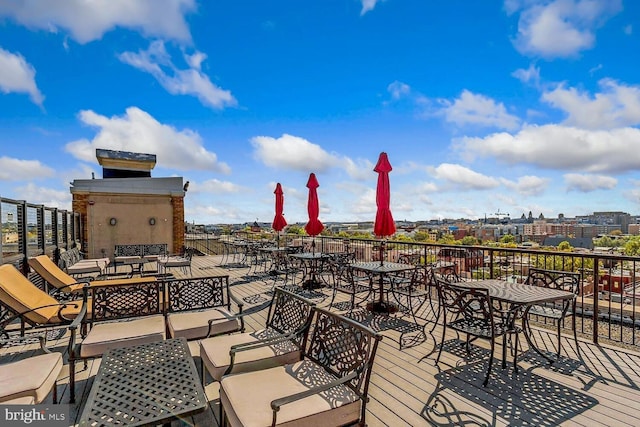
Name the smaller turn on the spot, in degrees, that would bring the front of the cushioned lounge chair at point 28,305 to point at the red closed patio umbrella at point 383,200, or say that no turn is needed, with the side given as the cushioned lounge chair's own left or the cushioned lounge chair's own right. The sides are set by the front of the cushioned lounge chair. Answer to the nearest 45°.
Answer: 0° — it already faces it

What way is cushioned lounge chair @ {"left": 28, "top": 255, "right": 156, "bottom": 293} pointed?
to the viewer's right

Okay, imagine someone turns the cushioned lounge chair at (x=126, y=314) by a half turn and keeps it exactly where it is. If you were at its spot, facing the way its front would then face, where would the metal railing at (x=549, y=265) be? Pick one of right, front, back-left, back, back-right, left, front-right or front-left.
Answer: right

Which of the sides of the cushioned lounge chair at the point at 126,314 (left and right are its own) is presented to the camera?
front

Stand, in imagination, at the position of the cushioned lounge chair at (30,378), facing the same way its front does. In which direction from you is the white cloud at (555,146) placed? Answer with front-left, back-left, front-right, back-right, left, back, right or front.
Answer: front

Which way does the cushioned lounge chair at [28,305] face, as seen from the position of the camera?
facing to the right of the viewer

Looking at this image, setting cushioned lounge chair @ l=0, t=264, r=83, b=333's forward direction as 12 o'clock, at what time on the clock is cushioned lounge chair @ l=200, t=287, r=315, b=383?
cushioned lounge chair @ l=200, t=287, r=315, b=383 is roughly at 2 o'clock from cushioned lounge chair @ l=0, t=264, r=83, b=333.

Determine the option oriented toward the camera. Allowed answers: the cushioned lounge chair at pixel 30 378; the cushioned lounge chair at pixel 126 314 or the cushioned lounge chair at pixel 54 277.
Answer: the cushioned lounge chair at pixel 126 314

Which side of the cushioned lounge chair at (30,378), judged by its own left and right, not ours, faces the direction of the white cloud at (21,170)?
left
